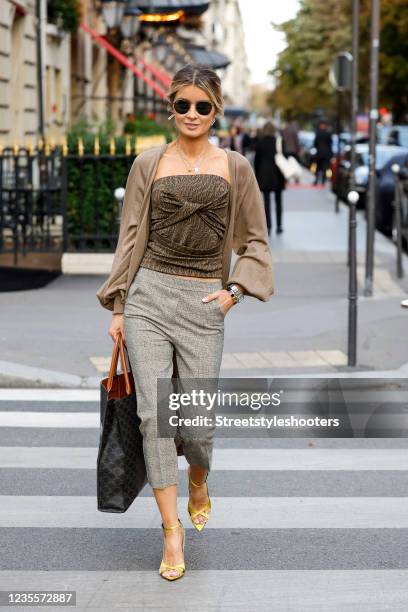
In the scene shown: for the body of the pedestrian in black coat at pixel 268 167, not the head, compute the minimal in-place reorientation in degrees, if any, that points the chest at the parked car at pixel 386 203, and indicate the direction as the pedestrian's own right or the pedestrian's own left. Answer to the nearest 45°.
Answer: approximately 45° to the pedestrian's own right

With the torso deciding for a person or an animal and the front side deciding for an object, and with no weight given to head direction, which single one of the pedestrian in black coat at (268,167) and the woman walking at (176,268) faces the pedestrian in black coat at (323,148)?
the pedestrian in black coat at (268,167)

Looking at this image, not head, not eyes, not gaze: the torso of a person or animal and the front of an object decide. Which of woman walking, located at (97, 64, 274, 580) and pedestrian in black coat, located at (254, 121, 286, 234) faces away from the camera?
the pedestrian in black coat

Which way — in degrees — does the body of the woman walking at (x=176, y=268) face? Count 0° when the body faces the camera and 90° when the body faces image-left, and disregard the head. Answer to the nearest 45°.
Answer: approximately 0°

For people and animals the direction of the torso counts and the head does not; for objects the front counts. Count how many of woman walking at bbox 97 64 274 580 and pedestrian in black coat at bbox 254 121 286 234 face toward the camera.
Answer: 1

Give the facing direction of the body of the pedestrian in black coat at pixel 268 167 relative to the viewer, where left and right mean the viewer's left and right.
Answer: facing away from the viewer

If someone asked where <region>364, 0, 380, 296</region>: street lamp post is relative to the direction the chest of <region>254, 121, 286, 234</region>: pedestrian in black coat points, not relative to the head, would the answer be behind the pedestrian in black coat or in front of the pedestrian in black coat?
behind

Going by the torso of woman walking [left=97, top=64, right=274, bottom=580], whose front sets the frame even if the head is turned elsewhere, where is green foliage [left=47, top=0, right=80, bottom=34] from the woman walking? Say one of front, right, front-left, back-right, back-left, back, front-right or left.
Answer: back

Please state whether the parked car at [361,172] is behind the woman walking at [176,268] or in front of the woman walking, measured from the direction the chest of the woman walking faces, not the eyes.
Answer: behind

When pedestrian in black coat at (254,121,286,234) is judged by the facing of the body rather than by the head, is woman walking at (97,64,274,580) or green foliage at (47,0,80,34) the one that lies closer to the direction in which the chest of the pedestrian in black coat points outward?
the green foliage

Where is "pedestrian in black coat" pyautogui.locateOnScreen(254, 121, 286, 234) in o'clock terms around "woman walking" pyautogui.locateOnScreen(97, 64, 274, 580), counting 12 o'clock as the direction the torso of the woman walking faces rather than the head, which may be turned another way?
The pedestrian in black coat is roughly at 6 o'clock from the woman walking.

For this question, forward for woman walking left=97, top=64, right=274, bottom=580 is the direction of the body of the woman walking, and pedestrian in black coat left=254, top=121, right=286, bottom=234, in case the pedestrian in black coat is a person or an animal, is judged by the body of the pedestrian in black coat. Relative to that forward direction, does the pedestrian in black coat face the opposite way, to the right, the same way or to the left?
the opposite way

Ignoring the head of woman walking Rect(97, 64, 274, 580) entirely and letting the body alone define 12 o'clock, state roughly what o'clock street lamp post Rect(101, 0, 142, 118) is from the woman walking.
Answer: The street lamp post is roughly at 6 o'clock from the woman walking.
